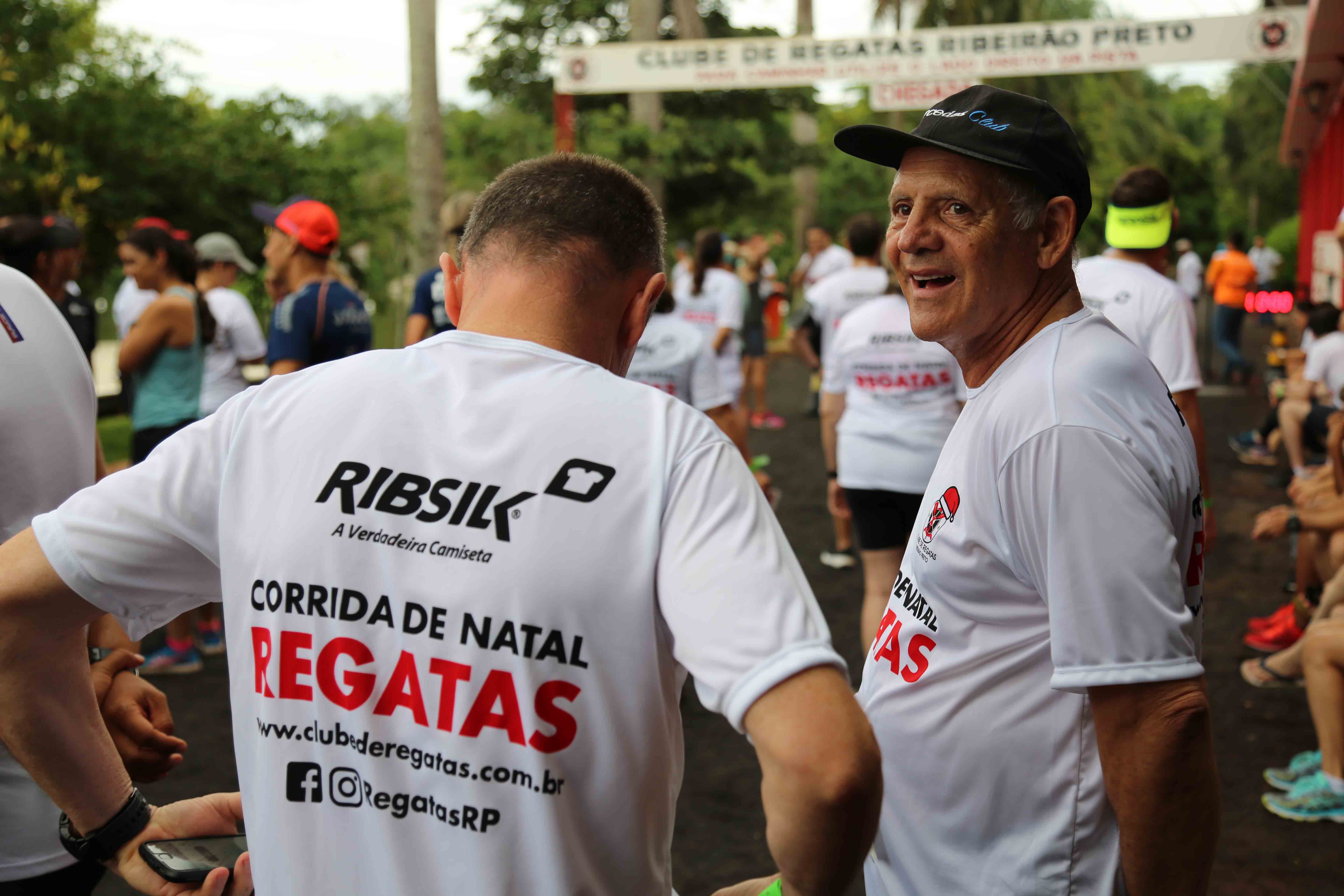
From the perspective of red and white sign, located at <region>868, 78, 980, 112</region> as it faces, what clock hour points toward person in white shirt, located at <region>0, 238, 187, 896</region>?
The person in white shirt is roughly at 12 o'clock from the red and white sign.

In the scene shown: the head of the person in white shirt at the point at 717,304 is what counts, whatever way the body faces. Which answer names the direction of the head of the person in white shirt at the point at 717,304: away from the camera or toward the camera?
away from the camera

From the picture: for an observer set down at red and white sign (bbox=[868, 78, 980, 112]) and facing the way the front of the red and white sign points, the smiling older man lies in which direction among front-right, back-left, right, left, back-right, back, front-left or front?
front

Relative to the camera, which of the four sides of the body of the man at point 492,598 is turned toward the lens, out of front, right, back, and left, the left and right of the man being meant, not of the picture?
back

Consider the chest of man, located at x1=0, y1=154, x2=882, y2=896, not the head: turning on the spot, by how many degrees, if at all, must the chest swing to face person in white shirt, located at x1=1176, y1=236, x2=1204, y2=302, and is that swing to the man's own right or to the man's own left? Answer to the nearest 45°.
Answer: approximately 45° to the man's own right

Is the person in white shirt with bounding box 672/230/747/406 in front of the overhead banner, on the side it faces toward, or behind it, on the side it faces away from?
in front

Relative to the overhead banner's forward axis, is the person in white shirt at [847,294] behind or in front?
in front

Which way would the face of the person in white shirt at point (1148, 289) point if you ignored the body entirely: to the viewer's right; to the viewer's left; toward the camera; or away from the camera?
away from the camera

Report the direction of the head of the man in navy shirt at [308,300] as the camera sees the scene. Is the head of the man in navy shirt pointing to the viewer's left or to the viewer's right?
to the viewer's left

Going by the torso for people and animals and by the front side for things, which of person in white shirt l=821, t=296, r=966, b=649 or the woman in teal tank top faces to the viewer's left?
the woman in teal tank top

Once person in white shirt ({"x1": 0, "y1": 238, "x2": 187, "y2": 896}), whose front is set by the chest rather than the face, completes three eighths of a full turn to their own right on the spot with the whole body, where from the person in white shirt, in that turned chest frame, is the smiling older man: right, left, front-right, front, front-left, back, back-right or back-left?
left

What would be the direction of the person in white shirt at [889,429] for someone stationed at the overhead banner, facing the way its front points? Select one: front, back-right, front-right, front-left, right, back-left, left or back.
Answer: front

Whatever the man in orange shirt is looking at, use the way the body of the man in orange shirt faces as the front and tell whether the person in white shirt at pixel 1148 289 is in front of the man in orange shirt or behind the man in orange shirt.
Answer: behind

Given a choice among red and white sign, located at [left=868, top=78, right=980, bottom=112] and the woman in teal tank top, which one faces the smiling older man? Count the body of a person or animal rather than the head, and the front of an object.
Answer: the red and white sign

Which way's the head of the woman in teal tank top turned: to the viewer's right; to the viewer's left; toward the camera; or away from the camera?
to the viewer's left

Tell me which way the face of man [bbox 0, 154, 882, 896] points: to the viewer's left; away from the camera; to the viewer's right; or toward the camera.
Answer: away from the camera
